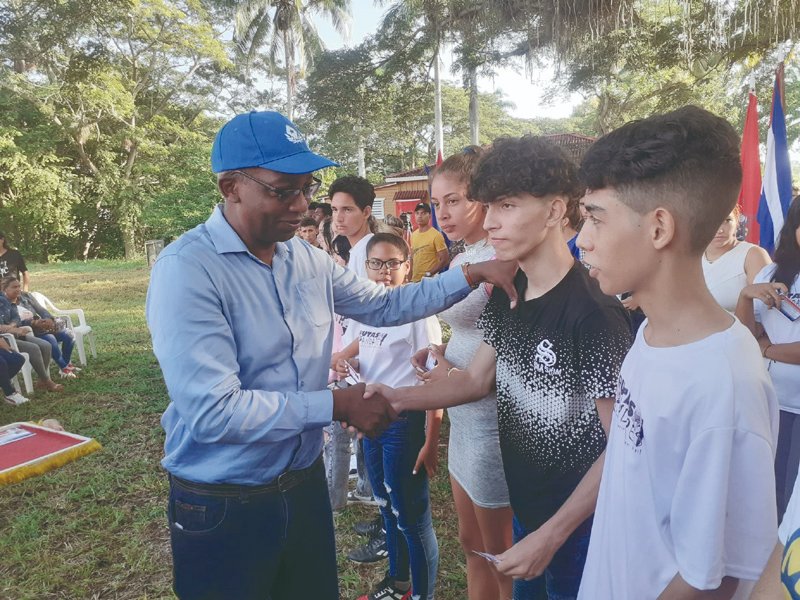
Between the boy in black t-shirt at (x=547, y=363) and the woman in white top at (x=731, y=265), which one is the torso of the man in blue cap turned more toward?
the boy in black t-shirt

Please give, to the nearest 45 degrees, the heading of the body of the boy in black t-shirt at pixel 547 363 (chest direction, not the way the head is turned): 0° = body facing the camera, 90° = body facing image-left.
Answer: approximately 45°

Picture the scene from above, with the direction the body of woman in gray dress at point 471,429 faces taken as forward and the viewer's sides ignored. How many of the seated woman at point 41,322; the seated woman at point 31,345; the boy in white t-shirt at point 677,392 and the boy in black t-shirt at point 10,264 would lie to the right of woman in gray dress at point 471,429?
3

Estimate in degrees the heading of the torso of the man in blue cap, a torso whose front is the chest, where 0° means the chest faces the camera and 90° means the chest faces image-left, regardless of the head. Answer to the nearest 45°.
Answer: approximately 315°

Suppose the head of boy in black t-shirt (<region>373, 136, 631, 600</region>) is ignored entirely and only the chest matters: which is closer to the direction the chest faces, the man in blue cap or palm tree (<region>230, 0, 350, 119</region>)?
the man in blue cap

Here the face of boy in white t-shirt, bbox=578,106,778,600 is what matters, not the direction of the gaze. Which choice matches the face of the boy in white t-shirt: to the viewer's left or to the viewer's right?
to the viewer's left

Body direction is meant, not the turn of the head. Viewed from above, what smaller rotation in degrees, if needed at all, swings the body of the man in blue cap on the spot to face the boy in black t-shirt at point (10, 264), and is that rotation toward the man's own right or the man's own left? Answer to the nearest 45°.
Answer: approximately 180°

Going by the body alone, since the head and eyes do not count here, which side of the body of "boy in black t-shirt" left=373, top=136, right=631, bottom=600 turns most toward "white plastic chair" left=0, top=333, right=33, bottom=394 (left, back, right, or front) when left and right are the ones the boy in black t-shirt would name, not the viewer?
right

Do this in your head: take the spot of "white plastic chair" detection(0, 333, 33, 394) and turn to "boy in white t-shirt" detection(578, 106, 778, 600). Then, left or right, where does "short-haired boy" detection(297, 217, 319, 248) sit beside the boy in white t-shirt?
left
